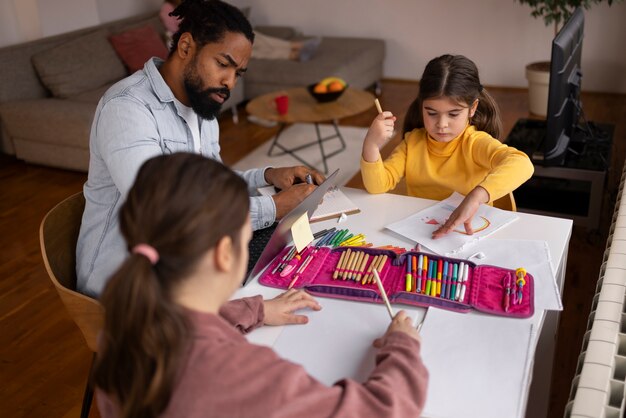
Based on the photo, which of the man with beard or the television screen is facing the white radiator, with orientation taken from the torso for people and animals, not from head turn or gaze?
the man with beard

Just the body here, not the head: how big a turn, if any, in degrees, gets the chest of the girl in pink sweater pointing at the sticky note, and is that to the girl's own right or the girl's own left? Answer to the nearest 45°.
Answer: approximately 45° to the girl's own left

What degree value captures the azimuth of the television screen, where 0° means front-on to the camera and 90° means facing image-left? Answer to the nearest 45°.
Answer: approximately 90°

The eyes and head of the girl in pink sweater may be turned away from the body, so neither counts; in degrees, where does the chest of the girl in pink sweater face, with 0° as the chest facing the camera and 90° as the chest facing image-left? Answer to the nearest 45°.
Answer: approximately 225°

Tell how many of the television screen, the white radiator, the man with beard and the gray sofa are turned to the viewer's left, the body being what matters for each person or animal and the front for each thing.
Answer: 2

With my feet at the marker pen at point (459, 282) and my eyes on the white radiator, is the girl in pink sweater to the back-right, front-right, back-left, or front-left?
back-right

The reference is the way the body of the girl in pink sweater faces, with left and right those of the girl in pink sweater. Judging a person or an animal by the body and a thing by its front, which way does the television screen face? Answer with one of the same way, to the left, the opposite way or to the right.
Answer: to the left

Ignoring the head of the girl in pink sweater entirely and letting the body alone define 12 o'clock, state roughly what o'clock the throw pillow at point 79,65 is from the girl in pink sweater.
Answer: The throw pillow is roughly at 10 o'clock from the girl in pink sweater.

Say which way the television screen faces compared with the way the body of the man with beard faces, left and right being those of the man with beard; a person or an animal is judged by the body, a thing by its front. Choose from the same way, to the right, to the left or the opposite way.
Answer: the opposite way

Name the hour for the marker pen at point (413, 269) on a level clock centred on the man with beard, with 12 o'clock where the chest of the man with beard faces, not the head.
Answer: The marker pen is roughly at 12 o'clock from the man with beard.
